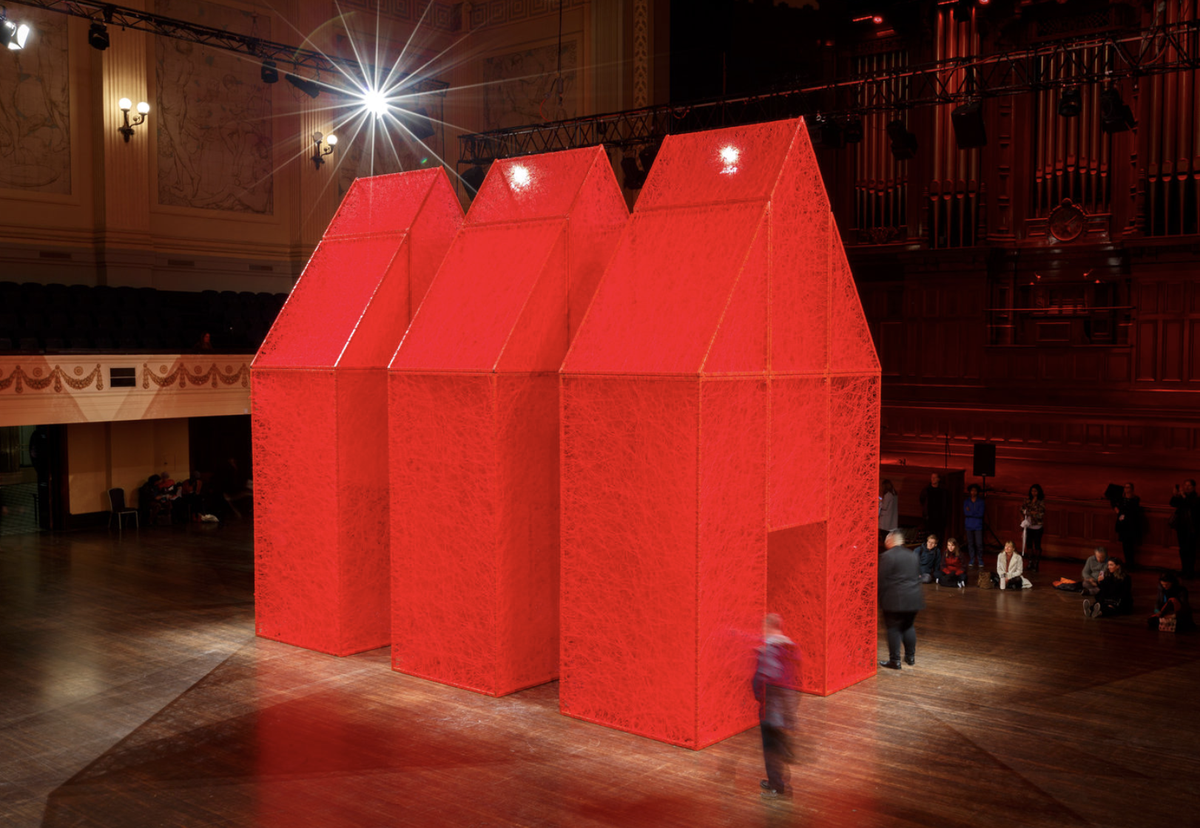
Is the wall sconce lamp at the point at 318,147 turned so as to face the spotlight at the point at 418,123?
yes

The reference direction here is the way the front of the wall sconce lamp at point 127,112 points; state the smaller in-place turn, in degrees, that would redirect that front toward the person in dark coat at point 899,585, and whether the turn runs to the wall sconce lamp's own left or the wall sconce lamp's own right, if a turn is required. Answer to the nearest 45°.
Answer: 0° — it already faces them

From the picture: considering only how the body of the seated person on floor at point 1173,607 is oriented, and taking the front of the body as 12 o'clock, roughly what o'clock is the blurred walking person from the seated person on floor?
The blurred walking person is roughly at 11 o'clock from the seated person on floor.

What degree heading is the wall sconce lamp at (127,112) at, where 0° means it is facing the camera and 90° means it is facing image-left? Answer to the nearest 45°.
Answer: approximately 315°

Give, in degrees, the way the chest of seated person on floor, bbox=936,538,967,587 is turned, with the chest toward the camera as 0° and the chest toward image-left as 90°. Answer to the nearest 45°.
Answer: approximately 0°

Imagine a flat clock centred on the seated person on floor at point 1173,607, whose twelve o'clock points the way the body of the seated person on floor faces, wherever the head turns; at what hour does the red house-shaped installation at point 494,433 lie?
The red house-shaped installation is roughly at 12 o'clock from the seated person on floor.
